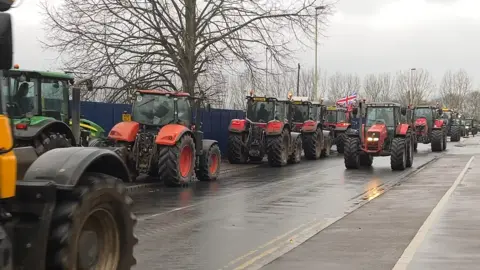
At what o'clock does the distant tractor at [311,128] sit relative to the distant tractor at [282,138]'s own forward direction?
the distant tractor at [311,128] is roughly at 11 o'clock from the distant tractor at [282,138].

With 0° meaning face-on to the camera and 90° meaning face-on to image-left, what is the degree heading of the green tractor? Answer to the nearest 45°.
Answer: approximately 225°

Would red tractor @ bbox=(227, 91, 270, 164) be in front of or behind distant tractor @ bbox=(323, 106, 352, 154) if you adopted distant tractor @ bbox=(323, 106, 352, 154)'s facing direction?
behind

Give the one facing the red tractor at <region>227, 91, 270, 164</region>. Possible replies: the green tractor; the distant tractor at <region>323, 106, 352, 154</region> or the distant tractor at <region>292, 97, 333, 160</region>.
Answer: the green tractor

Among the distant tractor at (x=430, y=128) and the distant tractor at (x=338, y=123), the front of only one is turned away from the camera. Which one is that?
the distant tractor at (x=338, y=123)

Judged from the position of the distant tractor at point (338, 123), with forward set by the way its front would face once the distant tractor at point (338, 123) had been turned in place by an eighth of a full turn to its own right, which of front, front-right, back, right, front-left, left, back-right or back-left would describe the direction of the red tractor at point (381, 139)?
back-right

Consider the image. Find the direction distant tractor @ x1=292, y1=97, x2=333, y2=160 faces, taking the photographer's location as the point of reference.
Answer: facing away from the viewer and to the right of the viewer
